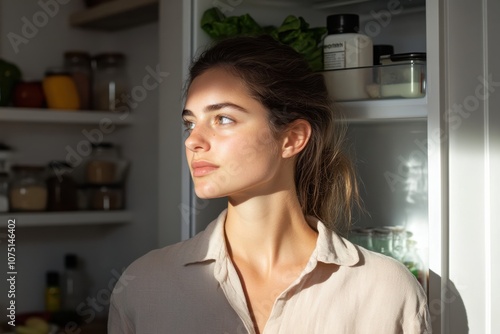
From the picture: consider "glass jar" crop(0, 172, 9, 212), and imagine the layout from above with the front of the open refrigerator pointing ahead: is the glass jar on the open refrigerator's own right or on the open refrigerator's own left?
on the open refrigerator's own right

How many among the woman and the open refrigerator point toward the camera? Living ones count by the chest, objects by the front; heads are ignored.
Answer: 2

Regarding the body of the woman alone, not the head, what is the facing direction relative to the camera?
toward the camera

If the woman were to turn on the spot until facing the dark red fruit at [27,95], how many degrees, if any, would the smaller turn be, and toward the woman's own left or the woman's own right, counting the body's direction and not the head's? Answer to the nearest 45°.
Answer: approximately 135° to the woman's own right

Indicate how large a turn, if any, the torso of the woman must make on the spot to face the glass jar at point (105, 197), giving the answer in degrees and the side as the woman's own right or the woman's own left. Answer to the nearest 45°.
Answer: approximately 135° to the woman's own right

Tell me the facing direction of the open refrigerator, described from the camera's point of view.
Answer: facing the viewer

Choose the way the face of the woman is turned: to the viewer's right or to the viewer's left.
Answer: to the viewer's left

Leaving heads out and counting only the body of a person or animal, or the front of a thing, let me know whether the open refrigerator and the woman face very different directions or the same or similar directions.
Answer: same or similar directions
